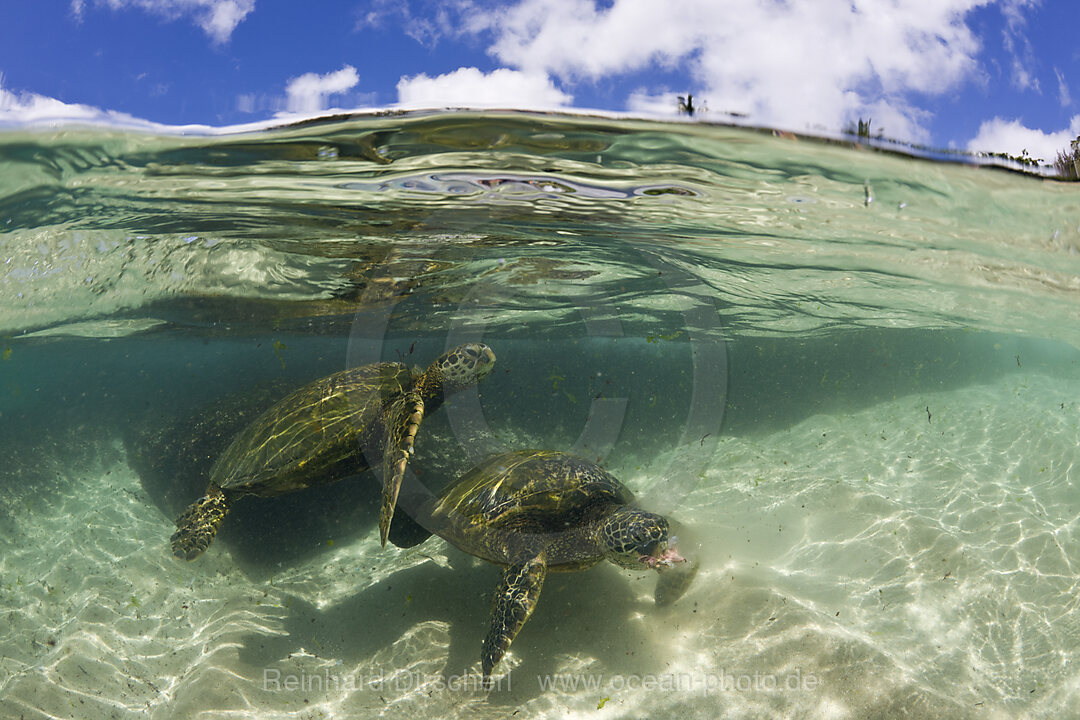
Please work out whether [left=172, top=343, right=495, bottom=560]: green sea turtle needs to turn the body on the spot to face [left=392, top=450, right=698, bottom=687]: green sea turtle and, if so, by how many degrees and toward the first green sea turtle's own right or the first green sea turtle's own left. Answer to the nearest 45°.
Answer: approximately 45° to the first green sea turtle's own right

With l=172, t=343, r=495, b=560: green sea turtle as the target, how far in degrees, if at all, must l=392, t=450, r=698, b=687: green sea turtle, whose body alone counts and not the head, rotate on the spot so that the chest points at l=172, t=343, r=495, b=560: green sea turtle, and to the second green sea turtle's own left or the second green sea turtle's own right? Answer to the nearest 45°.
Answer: approximately 180°

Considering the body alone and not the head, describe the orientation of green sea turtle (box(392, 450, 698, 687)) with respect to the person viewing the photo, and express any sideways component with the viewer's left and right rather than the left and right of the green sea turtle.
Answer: facing the viewer and to the right of the viewer

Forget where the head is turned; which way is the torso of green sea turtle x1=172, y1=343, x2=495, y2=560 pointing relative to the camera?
to the viewer's right

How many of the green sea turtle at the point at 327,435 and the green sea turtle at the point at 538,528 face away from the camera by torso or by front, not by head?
0
